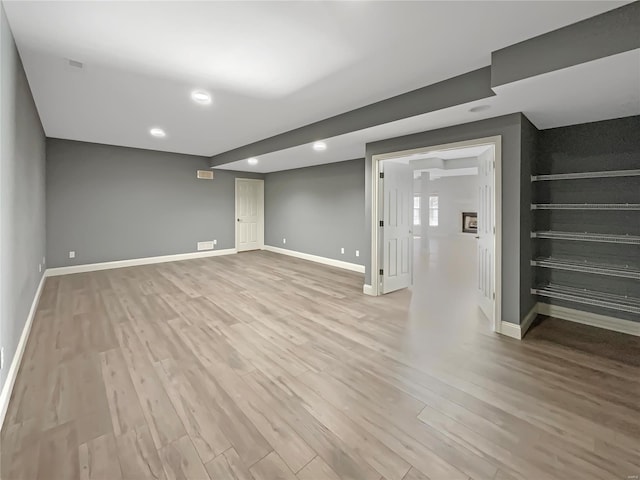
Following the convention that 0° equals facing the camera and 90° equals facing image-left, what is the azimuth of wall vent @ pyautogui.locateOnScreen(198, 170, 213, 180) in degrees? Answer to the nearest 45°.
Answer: approximately 0°

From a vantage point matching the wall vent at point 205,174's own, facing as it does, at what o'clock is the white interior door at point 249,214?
The white interior door is roughly at 8 o'clock from the wall vent.

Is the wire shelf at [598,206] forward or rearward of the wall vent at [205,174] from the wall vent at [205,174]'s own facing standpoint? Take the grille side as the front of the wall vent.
forward

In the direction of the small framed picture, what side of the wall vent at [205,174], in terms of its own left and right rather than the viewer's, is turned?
left

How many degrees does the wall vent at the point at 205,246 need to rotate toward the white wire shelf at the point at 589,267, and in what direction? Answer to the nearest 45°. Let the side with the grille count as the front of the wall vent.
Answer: approximately 45° to its left

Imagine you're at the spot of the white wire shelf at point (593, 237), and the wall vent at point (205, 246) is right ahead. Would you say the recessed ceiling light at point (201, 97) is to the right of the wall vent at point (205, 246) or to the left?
left

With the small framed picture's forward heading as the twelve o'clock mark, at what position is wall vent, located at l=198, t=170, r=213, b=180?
The wall vent is roughly at 1 o'clock from the small framed picture.

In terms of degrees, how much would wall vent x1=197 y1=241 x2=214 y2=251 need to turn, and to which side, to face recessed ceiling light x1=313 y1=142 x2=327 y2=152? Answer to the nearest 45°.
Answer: approximately 45° to its left

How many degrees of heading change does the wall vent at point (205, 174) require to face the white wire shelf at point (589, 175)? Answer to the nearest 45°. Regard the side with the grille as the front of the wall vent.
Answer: approximately 45° to its left

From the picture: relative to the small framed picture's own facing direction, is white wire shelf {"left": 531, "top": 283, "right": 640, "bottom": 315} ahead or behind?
ahead
